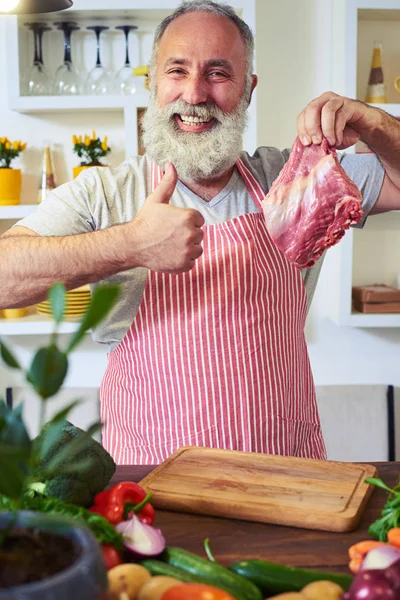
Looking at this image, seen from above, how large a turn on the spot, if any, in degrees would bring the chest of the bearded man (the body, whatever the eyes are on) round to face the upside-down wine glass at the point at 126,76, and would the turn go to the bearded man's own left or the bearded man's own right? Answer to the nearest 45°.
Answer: approximately 180°

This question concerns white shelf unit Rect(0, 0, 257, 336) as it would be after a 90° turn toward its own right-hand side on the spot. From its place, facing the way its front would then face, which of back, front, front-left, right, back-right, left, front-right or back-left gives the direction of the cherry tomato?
left

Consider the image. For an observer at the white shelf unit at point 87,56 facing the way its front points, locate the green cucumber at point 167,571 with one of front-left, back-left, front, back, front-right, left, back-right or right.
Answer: front

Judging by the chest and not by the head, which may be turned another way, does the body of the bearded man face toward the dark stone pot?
yes

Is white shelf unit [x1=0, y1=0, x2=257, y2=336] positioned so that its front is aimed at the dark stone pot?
yes

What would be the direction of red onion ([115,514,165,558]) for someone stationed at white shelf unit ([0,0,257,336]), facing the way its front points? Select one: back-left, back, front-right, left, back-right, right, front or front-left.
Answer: front

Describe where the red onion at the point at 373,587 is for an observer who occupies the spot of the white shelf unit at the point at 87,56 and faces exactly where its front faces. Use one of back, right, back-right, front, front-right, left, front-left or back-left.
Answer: front

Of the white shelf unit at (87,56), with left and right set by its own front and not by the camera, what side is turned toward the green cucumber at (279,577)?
front

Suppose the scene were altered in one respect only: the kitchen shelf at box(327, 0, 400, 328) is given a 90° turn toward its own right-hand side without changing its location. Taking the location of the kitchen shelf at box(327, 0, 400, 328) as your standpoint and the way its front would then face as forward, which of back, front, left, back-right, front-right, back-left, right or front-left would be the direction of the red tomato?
left

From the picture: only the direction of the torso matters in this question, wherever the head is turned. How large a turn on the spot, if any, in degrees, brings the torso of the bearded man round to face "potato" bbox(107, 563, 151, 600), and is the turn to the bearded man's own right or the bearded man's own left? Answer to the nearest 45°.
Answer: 0° — they already face it

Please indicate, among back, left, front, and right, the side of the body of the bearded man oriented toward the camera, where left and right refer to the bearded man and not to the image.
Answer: front

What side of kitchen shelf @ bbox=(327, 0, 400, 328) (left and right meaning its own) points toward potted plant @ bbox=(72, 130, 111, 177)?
right

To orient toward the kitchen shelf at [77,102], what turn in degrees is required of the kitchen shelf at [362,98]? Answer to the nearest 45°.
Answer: approximately 90° to its right

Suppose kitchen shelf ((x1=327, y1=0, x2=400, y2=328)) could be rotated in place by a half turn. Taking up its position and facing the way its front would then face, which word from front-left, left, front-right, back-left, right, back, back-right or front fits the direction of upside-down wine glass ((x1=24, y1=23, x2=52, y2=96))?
left

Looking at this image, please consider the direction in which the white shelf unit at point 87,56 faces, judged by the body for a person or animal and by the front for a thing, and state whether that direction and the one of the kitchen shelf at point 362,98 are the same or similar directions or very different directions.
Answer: same or similar directions

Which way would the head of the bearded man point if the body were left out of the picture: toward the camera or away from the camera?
toward the camera
